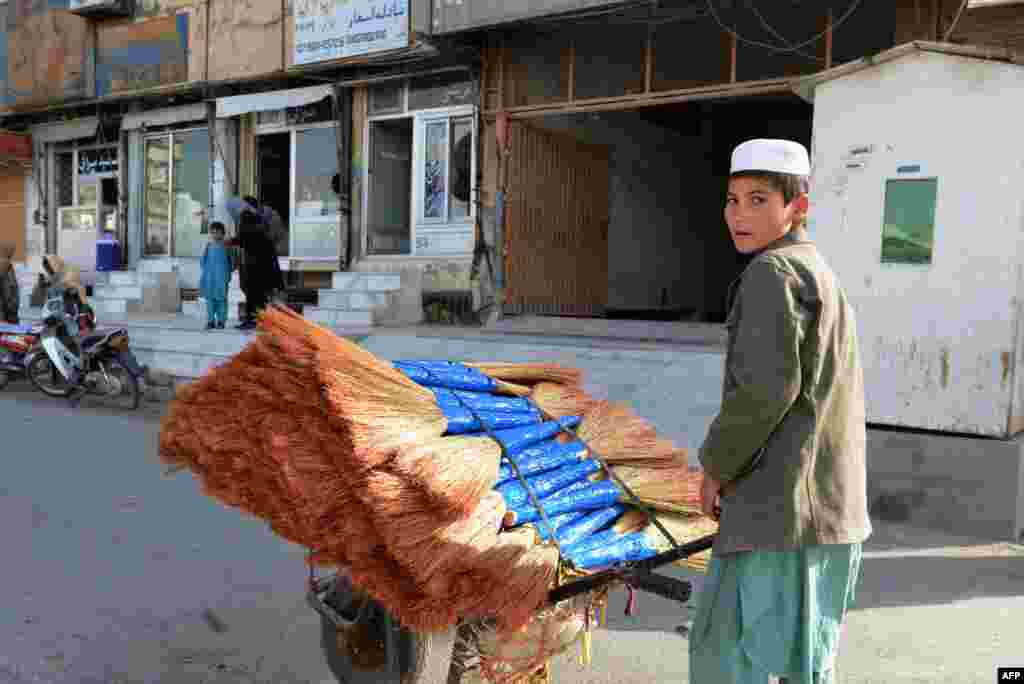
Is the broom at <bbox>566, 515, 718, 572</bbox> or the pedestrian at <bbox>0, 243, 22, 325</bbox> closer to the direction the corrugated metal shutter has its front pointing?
the broom

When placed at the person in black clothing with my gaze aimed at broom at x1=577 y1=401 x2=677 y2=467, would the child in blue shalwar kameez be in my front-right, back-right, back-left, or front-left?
back-right

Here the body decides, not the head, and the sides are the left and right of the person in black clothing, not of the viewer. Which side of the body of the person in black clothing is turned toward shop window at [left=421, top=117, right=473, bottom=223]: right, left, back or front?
back

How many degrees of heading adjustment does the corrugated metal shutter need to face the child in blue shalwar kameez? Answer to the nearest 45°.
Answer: approximately 135° to its right

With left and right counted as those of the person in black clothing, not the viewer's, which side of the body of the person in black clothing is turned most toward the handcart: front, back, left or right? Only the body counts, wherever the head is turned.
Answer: left

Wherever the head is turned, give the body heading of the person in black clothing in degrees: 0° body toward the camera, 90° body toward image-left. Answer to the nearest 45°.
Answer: approximately 90°

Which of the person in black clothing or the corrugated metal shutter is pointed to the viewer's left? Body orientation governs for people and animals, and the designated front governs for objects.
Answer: the person in black clothing

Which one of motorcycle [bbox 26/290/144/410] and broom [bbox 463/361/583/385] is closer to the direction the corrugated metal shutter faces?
the broom

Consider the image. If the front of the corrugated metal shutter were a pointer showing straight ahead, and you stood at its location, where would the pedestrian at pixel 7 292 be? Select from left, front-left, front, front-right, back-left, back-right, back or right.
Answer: back-right

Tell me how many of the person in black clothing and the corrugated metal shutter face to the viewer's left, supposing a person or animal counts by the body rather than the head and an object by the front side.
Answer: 1
